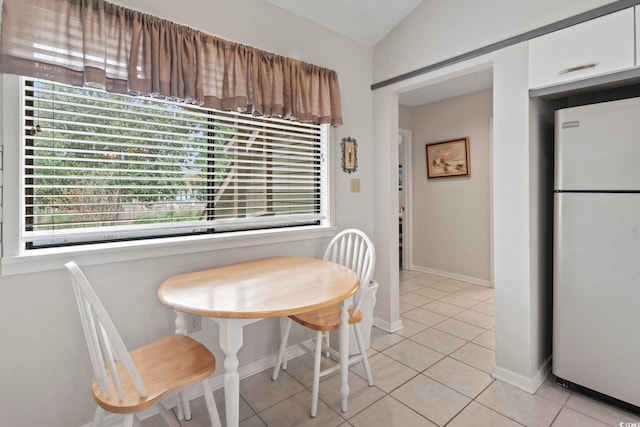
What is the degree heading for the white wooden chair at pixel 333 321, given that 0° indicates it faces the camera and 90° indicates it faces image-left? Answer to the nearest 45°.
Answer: approximately 45°

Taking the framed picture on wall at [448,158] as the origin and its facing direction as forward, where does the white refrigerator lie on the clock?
The white refrigerator is roughly at 10 o'clock from the framed picture on wall.

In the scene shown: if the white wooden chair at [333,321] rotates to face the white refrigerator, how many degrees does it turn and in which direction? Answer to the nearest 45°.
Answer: approximately 135° to its left

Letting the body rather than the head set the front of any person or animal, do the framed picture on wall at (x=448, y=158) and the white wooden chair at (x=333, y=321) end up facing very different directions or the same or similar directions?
same or similar directions

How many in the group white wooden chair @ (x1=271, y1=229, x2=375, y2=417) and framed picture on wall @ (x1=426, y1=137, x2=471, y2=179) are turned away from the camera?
0

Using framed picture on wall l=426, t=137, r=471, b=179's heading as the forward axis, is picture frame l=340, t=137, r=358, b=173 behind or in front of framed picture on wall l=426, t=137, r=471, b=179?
in front

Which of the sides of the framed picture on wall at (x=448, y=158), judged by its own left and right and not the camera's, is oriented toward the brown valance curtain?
front

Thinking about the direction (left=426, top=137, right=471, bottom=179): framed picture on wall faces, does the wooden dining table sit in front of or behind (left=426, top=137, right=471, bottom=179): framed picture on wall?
in front

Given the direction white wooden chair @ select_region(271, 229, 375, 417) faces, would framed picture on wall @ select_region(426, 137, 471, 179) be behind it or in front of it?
behind

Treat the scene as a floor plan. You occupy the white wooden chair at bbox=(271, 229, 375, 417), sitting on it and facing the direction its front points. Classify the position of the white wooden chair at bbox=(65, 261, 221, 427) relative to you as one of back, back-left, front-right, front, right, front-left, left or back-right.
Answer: front

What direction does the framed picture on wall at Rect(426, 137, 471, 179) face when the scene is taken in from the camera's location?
facing the viewer and to the left of the viewer

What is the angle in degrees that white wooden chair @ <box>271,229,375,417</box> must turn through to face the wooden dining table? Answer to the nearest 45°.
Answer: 0° — it already faces it
